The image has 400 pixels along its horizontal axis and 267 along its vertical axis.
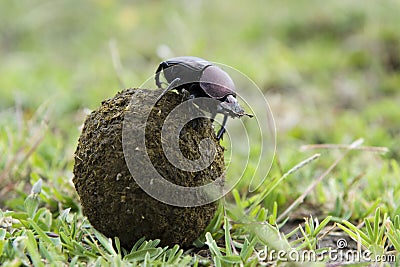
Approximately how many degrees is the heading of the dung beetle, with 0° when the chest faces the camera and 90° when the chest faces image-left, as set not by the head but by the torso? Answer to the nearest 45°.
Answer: approximately 270°
